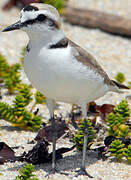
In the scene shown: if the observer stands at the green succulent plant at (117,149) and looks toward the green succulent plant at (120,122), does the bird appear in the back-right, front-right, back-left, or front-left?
back-left

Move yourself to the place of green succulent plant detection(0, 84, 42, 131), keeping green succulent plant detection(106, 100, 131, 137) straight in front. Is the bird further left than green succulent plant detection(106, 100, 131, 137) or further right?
right

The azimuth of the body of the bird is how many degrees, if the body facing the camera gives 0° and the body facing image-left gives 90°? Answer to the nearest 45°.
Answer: approximately 45°

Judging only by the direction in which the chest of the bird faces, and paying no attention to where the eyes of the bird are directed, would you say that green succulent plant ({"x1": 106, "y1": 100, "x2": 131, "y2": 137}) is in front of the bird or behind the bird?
behind
